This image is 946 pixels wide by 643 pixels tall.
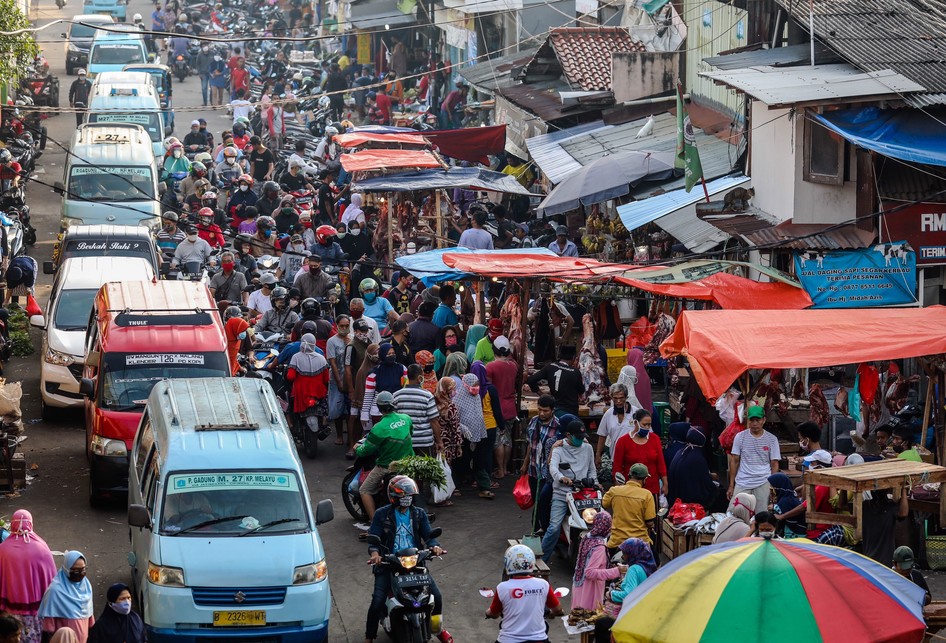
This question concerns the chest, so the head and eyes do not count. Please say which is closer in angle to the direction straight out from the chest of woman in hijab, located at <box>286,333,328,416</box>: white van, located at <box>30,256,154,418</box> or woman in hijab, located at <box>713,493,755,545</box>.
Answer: the white van

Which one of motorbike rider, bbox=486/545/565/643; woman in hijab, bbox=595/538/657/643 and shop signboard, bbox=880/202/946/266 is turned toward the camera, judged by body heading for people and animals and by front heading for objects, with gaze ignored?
the shop signboard

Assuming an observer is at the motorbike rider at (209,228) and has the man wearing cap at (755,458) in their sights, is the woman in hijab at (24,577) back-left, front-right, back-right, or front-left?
front-right

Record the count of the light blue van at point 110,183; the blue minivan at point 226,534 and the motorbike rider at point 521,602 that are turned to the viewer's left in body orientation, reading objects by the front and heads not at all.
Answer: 0

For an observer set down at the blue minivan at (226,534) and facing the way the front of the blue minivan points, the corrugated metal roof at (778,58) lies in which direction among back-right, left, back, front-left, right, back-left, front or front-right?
back-left

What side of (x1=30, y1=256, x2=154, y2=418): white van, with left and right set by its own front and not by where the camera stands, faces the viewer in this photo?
front

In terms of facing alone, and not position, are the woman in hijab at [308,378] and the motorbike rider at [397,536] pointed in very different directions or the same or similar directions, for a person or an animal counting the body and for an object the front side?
very different directions

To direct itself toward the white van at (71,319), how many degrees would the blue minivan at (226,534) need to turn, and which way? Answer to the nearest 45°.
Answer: approximately 180°

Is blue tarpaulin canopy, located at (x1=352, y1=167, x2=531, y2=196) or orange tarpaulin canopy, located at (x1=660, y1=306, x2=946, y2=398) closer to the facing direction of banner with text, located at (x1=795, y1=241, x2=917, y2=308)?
the orange tarpaulin canopy

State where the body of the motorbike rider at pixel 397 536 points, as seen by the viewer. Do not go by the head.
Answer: toward the camera

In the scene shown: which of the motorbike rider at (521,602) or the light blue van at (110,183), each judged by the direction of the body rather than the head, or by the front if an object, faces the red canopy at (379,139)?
the motorbike rider

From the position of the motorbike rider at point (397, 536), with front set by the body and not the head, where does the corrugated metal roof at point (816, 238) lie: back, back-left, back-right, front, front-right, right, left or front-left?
back-left

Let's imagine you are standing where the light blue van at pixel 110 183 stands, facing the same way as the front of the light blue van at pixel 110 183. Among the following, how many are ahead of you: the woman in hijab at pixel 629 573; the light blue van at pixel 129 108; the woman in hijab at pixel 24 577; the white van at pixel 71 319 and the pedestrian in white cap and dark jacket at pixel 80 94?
3

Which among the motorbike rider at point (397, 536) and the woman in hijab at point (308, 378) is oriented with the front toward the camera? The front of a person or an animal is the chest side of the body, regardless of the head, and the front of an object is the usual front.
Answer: the motorbike rider

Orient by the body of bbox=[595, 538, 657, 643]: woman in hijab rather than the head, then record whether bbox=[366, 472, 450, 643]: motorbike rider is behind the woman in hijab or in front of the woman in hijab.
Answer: in front

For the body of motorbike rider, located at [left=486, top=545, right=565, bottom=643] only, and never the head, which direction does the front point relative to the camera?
away from the camera

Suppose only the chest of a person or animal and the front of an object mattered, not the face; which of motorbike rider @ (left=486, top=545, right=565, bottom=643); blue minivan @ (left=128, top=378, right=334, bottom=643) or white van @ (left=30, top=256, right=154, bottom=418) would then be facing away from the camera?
the motorbike rider

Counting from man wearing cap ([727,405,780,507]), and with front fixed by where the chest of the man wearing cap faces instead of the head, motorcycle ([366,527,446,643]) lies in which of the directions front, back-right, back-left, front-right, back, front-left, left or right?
front-right

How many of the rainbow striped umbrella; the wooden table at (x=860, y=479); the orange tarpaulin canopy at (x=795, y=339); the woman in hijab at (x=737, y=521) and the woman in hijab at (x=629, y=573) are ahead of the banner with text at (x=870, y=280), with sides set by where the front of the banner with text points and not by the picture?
5
